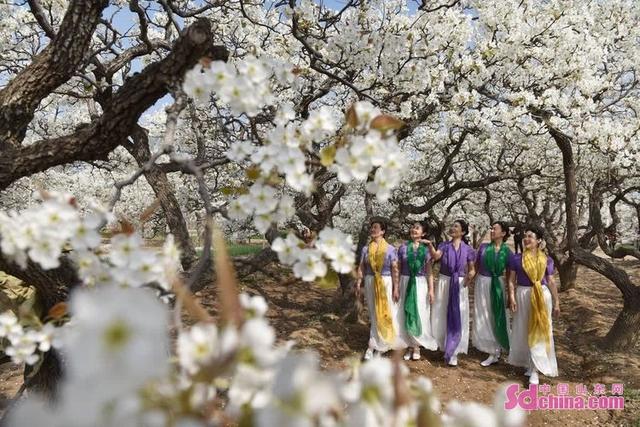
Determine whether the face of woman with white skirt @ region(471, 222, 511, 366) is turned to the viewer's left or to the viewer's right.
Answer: to the viewer's left

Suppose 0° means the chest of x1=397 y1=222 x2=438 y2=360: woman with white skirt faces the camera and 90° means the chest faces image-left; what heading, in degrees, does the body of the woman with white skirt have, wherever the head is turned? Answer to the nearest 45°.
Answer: approximately 0°

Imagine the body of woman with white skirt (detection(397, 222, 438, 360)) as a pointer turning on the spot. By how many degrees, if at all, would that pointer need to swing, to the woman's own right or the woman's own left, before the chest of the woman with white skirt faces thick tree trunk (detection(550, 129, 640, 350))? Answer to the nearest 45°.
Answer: approximately 90° to the woman's own left

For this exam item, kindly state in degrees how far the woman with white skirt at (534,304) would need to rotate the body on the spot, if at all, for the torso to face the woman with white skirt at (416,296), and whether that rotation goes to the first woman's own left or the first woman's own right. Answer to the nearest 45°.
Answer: approximately 90° to the first woman's own right

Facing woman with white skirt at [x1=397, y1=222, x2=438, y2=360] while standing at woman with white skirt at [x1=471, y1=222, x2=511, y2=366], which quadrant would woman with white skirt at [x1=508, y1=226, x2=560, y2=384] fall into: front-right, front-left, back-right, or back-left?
back-left

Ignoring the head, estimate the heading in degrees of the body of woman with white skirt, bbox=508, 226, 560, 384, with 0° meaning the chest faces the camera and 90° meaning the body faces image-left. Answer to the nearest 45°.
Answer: approximately 0°
